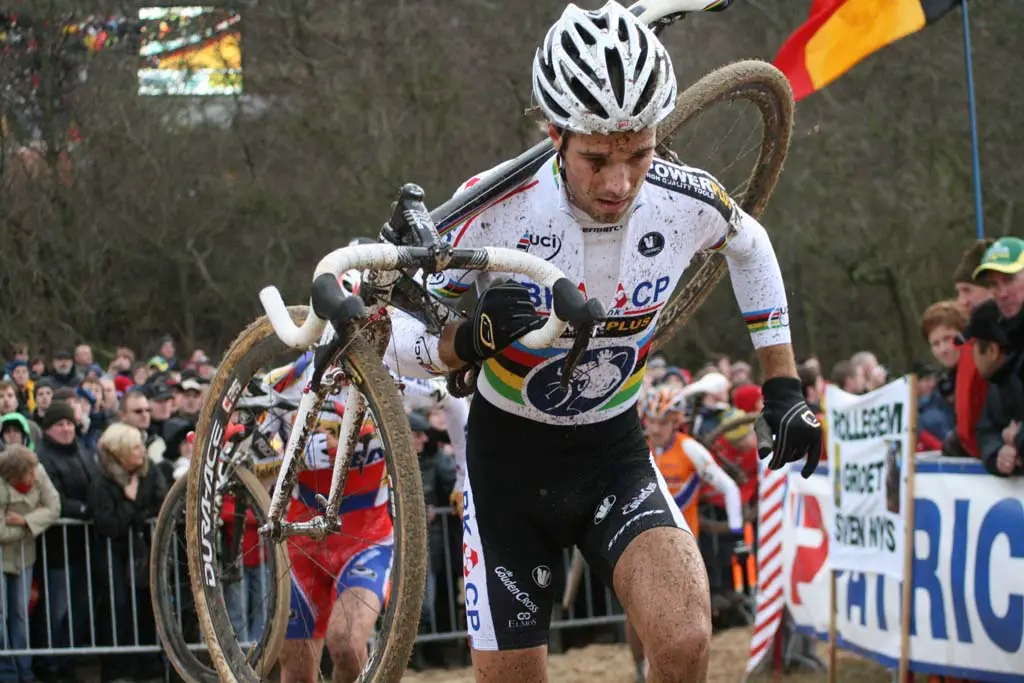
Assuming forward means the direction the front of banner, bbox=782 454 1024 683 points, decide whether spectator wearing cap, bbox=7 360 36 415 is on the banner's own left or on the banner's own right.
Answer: on the banner's own right
